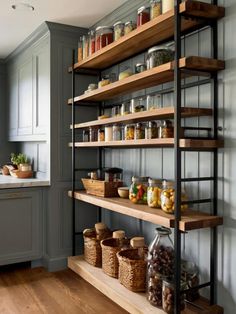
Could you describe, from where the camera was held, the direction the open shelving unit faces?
facing the viewer and to the left of the viewer

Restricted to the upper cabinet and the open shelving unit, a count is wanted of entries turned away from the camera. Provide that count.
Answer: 0

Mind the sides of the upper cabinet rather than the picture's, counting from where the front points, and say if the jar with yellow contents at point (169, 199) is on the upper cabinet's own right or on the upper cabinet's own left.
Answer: on the upper cabinet's own left

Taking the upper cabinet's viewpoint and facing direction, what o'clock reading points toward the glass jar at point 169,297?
The glass jar is roughly at 10 o'clock from the upper cabinet.

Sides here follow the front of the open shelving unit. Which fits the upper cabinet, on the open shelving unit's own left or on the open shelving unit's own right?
on the open shelving unit's own right

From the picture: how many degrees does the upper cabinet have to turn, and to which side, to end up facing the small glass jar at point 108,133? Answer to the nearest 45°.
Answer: approximately 90° to its left
